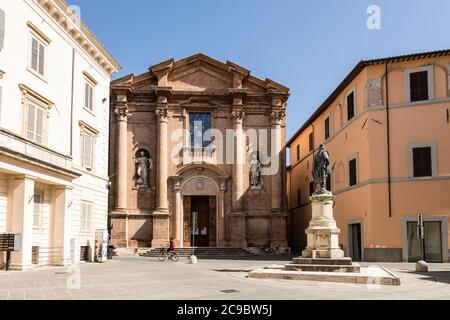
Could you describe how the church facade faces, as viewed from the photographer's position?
facing the viewer

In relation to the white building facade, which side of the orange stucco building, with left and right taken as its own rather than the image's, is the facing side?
front

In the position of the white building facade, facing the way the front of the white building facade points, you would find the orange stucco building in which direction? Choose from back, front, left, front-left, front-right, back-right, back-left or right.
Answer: front-left

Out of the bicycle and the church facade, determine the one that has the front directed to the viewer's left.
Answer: the bicycle

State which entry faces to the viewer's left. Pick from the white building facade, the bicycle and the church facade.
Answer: the bicycle

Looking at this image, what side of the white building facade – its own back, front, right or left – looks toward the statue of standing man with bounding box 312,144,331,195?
front

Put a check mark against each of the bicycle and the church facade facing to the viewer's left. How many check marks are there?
1

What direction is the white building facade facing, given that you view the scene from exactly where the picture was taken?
facing the viewer and to the right of the viewer

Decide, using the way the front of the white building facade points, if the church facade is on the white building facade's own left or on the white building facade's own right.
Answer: on the white building facade's own left

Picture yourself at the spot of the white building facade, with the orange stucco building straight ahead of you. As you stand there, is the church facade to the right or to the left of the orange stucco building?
left

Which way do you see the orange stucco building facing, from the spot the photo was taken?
facing the viewer and to the left of the viewer

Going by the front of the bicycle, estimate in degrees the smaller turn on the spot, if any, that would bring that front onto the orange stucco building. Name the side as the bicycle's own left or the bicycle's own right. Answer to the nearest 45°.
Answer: approximately 180°
